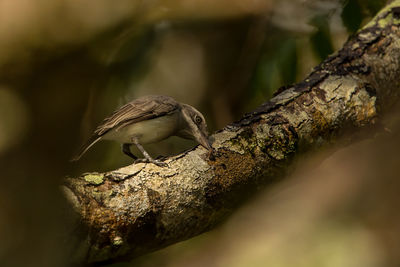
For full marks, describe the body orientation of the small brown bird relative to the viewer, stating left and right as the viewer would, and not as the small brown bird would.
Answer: facing to the right of the viewer

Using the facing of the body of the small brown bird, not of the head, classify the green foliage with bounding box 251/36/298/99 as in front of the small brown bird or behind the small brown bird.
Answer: in front

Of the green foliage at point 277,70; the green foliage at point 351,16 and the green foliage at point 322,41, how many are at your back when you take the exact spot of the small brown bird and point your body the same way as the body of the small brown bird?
0

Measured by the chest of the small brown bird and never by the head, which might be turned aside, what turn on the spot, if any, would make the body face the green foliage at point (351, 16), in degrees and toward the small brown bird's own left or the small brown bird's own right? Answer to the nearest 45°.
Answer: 0° — it already faces it
